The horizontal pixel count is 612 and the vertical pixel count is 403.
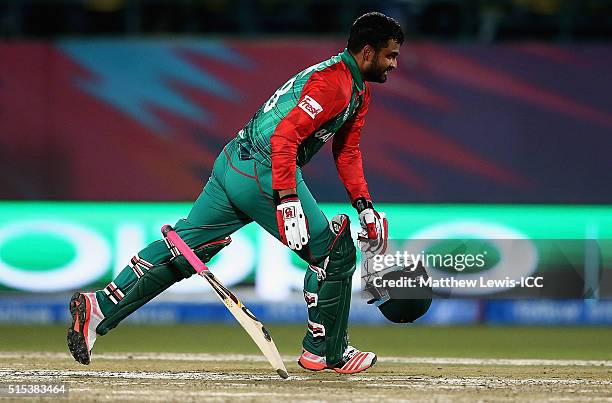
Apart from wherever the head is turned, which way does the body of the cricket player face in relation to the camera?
to the viewer's right

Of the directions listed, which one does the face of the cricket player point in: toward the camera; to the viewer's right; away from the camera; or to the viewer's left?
to the viewer's right
